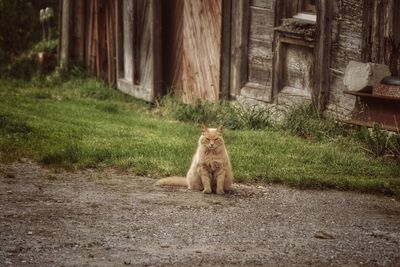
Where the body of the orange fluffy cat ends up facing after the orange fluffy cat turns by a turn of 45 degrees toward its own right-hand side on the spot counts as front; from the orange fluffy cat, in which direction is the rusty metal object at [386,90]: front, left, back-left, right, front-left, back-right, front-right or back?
back

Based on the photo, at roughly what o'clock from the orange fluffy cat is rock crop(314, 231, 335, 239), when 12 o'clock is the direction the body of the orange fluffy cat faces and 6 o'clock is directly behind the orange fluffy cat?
The rock is roughly at 11 o'clock from the orange fluffy cat.

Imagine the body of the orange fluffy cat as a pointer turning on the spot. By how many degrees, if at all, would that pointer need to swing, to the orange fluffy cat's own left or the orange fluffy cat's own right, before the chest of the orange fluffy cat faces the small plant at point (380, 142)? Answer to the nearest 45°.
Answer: approximately 135° to the orange fluffy cat's own left

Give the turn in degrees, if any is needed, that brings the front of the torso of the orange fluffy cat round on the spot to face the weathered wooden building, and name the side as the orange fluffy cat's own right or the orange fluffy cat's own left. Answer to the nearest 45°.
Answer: approximately 180°

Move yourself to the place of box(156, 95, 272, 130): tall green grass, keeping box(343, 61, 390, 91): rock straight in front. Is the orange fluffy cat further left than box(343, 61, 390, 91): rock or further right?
right

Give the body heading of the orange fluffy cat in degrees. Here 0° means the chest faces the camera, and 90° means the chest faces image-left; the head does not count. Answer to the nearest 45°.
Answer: approximately 0°

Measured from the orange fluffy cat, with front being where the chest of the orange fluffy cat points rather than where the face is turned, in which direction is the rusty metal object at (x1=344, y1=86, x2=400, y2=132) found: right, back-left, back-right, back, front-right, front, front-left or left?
back-left

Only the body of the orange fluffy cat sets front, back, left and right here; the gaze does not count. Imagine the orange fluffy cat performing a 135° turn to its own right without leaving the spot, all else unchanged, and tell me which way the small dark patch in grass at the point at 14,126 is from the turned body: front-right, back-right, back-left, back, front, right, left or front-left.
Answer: front
